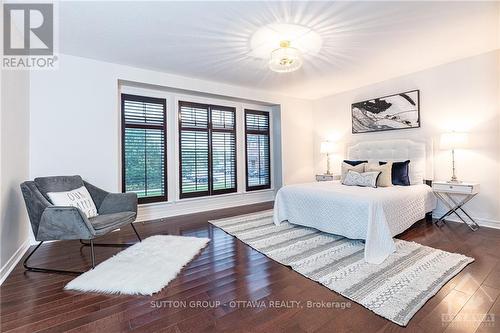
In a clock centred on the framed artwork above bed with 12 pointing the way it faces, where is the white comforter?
The white comforter is roughly at 11 o'clock from the framed artwork above bed.

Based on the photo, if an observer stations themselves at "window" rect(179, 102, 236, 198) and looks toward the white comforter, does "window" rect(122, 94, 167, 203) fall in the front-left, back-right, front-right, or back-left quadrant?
back-right

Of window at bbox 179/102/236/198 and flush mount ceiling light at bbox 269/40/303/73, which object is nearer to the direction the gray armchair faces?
the flush mount ceiling light

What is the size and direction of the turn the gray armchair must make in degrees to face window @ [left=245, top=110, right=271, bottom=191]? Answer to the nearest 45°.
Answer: approximately 45° to its left

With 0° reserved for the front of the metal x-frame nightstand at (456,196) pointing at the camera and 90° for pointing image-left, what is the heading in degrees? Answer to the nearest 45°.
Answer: approximately 45°

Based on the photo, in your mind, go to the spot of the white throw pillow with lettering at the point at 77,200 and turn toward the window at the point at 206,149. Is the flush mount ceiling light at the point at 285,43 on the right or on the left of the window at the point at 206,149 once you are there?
right

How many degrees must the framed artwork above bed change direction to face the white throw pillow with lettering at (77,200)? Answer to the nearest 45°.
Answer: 0° — it already faces it

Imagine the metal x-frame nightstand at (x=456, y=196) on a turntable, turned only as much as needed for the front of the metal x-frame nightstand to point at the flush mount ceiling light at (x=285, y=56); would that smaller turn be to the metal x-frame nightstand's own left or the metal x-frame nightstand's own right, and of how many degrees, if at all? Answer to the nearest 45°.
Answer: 0° — it already faces it

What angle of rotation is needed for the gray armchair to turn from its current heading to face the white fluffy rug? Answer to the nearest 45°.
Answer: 0° — it already faces it

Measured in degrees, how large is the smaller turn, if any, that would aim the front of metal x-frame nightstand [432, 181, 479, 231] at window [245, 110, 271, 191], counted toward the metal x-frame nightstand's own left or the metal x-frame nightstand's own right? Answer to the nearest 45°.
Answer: approximately 45° to the metal x-frame nightstand's own right
